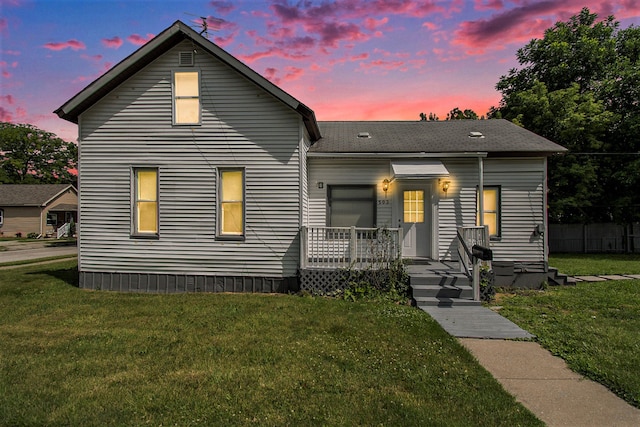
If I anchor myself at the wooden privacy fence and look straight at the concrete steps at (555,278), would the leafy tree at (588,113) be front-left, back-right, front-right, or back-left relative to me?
back-right

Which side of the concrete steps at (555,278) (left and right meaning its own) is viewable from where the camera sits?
right

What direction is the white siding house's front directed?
toward the camera

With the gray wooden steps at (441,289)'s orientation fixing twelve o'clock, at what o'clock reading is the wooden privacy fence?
The wooden privacy fence is roughly at 7 o'clock from the gray wooden steps.

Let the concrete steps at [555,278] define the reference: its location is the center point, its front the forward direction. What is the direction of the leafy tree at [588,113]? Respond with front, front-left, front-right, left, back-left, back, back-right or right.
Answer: left

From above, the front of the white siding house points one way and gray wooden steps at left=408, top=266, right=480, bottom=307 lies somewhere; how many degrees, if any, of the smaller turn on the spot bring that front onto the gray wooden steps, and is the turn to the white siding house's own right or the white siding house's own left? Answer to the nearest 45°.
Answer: approximately 90° to the white siding house's own left

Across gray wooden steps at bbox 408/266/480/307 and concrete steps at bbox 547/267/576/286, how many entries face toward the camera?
1

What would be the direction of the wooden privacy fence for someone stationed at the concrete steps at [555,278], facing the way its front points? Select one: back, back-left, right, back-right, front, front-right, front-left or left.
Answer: left

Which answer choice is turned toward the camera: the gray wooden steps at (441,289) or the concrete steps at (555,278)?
the gray wooden steps at (441,289)
